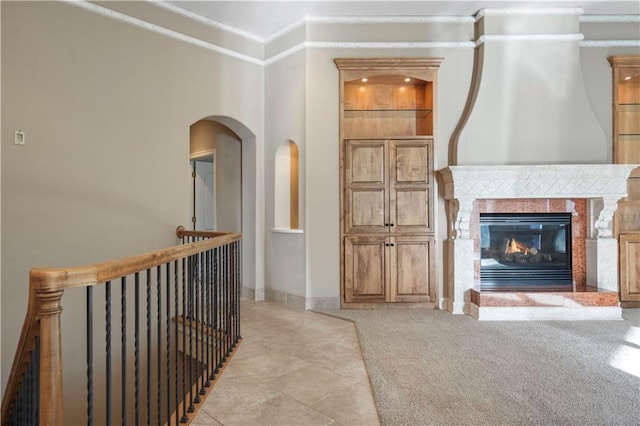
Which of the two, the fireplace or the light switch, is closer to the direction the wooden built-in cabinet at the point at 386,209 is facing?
the light switch

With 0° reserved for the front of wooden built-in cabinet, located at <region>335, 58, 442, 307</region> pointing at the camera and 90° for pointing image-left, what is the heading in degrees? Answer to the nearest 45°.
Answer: approximately 0°

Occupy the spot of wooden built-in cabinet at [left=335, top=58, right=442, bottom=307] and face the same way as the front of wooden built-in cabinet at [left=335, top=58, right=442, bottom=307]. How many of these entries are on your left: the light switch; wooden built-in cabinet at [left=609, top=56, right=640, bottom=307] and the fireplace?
2

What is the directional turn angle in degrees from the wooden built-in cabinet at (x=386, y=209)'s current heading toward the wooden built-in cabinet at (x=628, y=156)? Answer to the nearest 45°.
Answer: approximately 90° to its left

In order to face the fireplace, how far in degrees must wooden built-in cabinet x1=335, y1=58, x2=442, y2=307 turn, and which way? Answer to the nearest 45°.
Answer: approximately 90° to its left

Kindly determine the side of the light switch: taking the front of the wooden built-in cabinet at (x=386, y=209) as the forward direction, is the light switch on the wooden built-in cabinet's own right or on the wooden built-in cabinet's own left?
on the wooden built-in cabinet's own right
